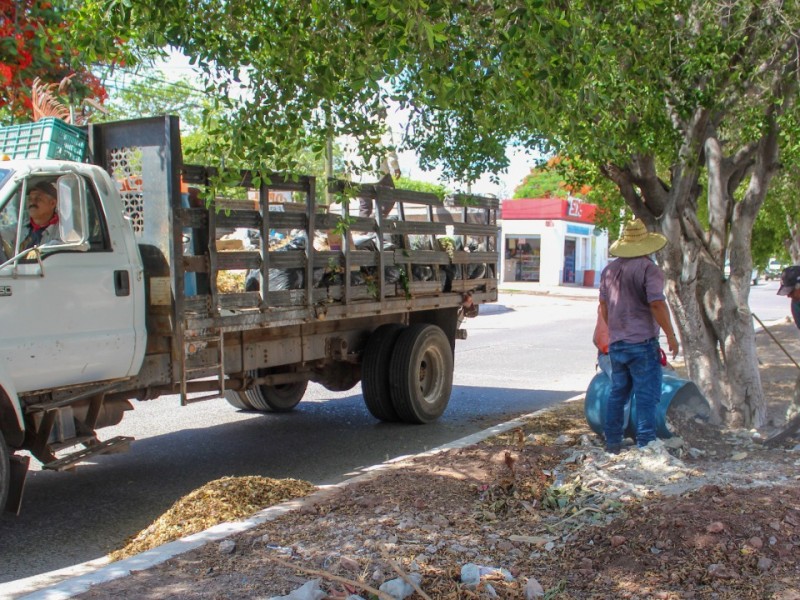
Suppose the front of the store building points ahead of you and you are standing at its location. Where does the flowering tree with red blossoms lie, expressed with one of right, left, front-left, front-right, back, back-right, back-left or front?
front-right

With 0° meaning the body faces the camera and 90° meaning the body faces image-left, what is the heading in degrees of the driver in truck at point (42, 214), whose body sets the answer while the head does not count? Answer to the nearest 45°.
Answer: approximately 45°

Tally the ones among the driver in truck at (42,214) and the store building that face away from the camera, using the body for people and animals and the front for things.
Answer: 0

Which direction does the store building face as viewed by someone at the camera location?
facing the viewer and to the right of the viewer

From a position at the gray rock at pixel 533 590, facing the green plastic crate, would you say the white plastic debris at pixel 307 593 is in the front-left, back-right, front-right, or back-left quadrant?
front-left

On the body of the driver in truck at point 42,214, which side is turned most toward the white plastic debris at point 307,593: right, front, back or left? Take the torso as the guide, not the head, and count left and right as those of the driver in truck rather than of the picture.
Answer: left

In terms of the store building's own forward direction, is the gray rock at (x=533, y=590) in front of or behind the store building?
in front

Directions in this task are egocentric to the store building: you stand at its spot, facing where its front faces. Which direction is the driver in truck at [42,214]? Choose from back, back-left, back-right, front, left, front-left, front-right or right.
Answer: front-right

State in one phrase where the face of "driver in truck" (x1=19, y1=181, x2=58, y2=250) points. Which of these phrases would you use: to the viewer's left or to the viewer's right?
to the viewer's left

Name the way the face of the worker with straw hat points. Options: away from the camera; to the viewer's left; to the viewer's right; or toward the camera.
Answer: away from the camera

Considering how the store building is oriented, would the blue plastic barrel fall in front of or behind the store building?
in front

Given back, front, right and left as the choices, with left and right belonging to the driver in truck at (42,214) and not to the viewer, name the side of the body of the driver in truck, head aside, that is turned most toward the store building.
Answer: back

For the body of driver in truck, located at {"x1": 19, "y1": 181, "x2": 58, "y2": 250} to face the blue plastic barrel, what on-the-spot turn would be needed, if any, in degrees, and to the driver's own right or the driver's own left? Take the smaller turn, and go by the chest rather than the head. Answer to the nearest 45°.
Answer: approximately 135° to the driver's own left
